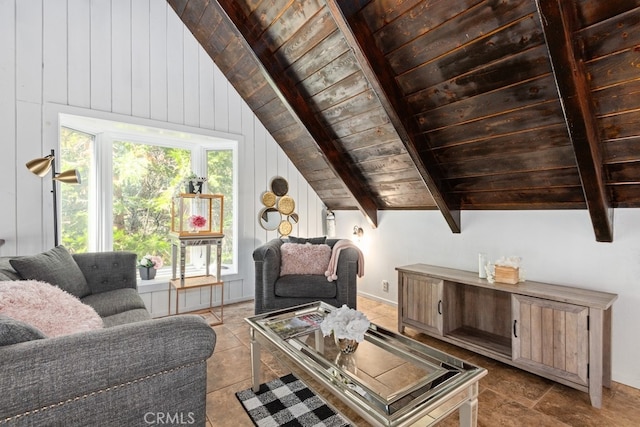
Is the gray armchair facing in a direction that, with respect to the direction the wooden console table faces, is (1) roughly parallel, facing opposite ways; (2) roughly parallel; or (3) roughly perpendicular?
roughly perpendicular

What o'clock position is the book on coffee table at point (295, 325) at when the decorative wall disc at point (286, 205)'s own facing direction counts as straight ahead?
The book on coffee table is roughly at 12 o'clock from the decorative wall disc.

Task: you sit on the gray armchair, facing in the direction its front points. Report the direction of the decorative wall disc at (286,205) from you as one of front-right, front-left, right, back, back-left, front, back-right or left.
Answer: back

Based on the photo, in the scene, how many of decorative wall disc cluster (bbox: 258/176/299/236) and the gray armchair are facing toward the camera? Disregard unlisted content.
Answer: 2

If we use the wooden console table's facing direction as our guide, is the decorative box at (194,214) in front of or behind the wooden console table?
in front

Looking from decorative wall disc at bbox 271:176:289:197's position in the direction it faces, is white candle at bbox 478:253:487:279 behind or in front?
in front

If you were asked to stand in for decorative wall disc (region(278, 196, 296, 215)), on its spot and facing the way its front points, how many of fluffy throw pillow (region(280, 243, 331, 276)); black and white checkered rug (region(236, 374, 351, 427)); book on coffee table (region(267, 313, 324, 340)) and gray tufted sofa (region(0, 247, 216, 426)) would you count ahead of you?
4

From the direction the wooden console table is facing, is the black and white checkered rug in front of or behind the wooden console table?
in front

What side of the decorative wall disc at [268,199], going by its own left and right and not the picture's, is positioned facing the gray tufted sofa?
front
